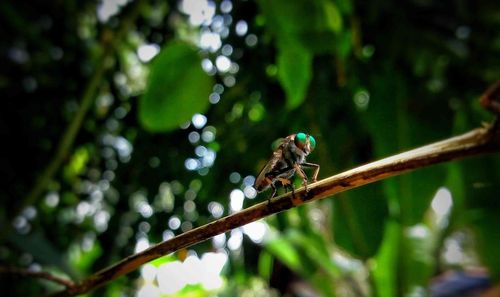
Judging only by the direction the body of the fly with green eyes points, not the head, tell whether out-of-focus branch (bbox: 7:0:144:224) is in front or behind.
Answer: behind

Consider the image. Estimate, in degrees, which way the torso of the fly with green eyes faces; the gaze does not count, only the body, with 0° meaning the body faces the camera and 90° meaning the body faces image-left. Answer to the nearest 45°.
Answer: approximately 315°
